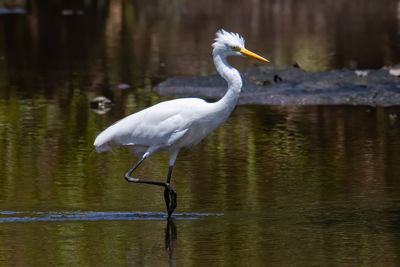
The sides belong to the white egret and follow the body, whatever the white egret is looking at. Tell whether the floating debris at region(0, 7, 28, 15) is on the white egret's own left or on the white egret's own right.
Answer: on the white egret's own left

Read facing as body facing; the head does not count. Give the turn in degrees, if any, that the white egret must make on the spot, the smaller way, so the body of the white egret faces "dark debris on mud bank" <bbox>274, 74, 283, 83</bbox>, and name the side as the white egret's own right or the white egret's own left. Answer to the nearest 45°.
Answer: approximately 90° to the white egret's own left

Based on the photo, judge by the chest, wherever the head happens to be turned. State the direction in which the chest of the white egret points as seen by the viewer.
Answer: to the viewer's right

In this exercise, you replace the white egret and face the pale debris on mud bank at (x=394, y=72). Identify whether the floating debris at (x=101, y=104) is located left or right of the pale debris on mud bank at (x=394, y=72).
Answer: left

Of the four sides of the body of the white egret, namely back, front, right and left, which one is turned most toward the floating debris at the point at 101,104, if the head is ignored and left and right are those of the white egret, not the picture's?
left

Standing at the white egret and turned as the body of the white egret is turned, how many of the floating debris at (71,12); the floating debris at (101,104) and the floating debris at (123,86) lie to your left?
3

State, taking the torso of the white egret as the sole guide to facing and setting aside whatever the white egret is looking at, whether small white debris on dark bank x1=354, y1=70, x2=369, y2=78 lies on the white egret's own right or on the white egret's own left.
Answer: on the white egret's own left

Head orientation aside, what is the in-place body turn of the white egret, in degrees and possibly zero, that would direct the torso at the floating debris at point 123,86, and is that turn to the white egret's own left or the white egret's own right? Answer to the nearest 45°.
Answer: approximately 90° to the white egret's own left
